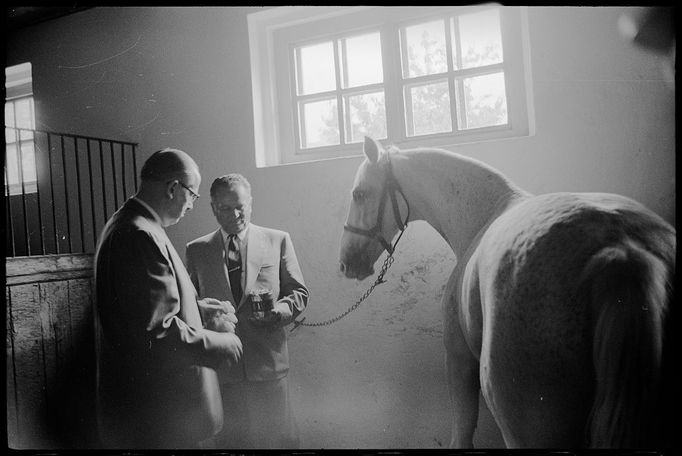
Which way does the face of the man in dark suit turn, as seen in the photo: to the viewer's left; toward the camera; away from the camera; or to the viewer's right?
to the viewer's right

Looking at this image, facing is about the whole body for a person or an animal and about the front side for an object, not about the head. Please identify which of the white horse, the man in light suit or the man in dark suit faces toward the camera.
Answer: the man in light suit

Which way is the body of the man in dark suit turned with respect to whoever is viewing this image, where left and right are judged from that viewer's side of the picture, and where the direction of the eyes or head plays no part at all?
facing to the right of the viewer

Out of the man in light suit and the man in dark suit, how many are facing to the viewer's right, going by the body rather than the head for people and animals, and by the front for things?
1

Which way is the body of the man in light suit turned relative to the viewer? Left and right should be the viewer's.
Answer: facing the viewer

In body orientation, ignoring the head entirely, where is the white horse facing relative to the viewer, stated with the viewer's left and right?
facing away from the viewer and to the left of the viewer

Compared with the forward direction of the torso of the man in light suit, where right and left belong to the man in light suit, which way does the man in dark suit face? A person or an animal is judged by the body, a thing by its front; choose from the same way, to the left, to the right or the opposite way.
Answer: to the left

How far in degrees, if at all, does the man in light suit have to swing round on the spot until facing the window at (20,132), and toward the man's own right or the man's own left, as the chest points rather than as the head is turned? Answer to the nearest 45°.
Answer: approximately 135° to the man's own right
